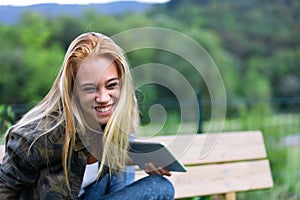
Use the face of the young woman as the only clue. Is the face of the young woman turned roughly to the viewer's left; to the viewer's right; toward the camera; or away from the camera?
toward the camera

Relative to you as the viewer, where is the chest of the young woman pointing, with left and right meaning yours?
facing the viewer and to the right of the viewer
